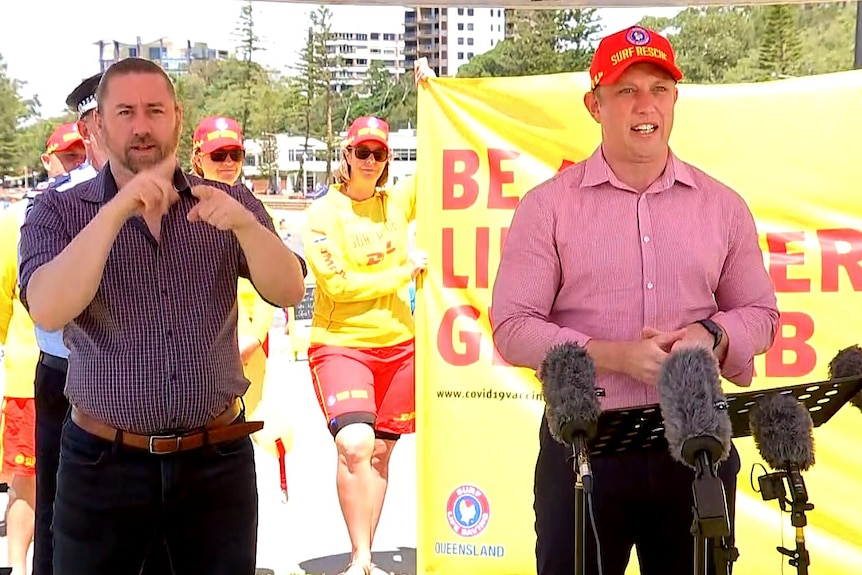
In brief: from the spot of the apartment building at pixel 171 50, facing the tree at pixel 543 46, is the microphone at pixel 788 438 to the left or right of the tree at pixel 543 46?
right

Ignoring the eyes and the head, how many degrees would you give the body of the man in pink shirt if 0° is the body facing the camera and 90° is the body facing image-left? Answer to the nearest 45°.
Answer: approximately 0°

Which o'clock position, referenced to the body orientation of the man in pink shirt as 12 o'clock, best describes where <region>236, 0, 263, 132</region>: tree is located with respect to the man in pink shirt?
The tree is roughly at 5 o'clock from the man in pink shirt.

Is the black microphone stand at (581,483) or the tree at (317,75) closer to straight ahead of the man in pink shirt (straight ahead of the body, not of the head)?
the black microphone stand

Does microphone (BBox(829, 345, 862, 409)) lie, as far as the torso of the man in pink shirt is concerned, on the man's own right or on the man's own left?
on the man's own left

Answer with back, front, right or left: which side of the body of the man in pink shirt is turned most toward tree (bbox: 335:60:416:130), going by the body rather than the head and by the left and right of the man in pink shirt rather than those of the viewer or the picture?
back

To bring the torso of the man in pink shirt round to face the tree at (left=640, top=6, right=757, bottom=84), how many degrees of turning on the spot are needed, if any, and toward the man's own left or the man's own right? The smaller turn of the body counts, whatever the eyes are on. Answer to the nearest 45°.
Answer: approximately 180°

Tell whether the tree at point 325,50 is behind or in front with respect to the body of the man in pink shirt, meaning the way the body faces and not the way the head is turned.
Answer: behind

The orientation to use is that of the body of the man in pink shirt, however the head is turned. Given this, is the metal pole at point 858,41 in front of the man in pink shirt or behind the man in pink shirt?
behind

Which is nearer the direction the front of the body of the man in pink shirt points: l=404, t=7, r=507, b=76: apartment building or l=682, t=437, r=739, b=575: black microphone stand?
the black microphone stand

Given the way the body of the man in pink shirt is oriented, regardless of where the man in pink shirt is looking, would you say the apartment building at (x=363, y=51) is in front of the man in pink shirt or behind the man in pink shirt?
behind

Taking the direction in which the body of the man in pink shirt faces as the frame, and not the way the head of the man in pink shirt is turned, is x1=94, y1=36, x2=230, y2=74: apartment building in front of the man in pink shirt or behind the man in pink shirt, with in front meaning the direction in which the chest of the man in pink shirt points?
behind

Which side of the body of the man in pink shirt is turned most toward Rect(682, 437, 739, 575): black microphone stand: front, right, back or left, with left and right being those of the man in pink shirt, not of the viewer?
front

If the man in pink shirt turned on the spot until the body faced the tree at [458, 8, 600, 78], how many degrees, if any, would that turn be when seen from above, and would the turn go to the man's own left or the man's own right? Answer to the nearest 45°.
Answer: approximately 180°

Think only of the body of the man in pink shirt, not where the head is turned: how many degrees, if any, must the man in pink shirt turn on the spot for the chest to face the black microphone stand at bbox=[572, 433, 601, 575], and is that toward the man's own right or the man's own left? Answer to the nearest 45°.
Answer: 0° — they already face it
